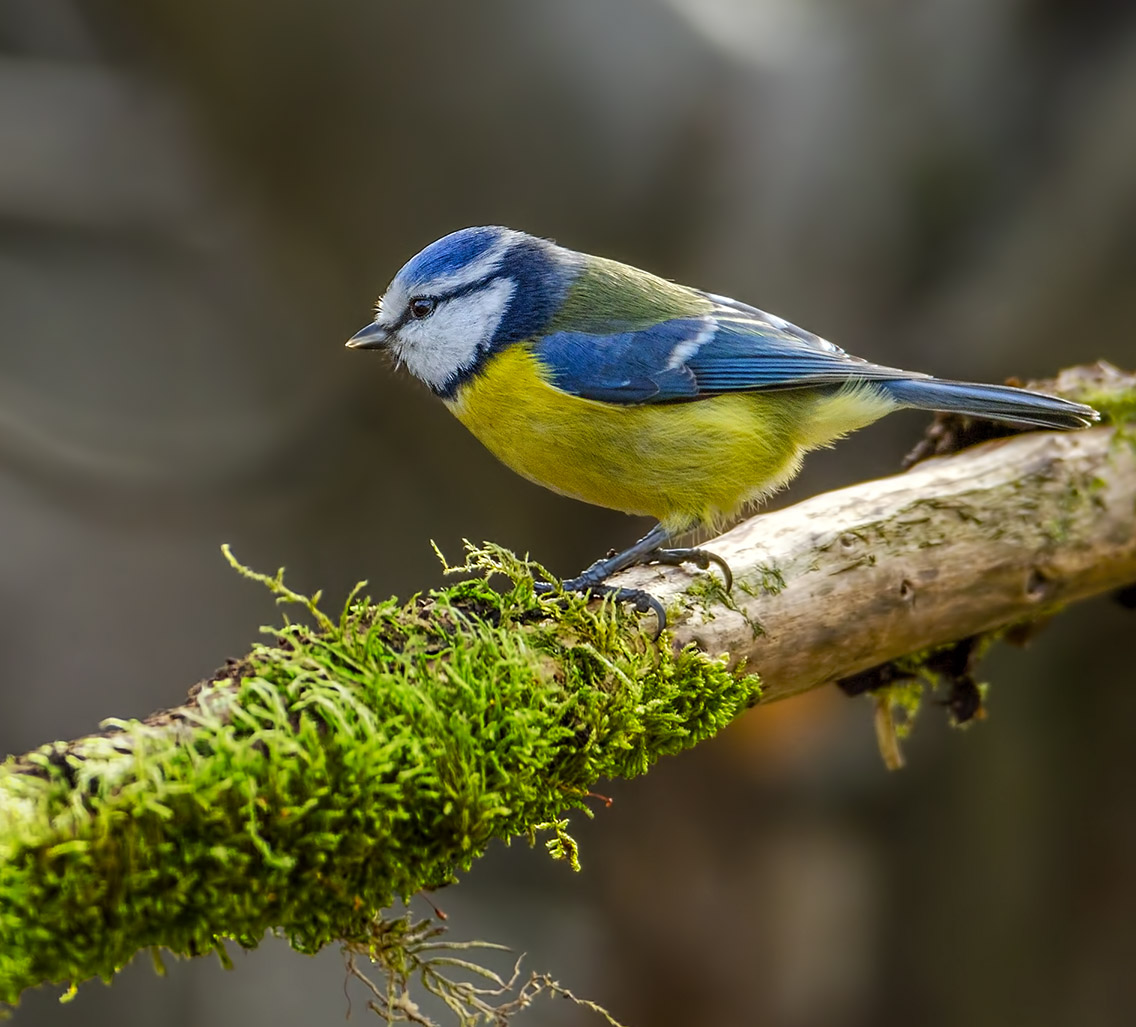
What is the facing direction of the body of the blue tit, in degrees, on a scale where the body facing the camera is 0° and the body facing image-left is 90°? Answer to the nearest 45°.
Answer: approximately 90°
